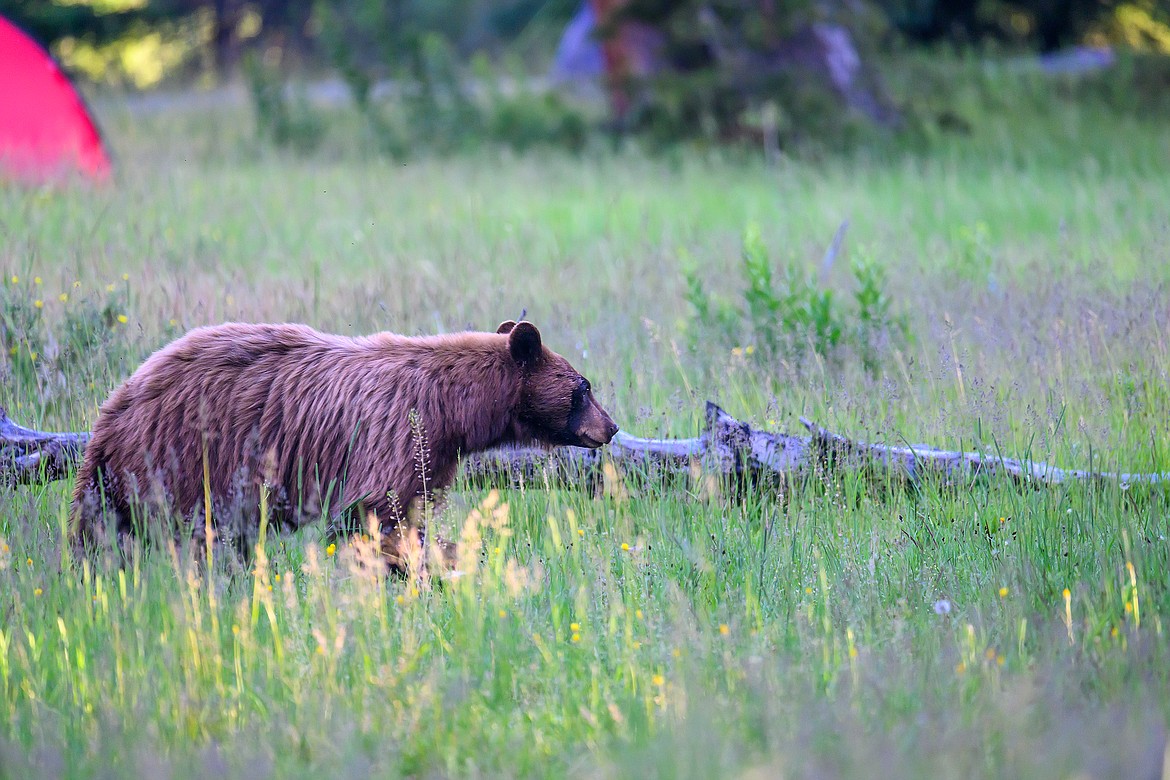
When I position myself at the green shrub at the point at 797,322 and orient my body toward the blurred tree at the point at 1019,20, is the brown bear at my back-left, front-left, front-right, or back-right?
back-left

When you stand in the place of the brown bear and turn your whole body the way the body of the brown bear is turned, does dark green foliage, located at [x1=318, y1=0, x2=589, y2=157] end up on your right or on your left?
on your left

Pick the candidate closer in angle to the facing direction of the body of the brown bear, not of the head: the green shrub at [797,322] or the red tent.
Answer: the green shrub

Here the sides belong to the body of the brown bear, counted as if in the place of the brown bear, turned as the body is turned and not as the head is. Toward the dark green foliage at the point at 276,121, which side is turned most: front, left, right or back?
left

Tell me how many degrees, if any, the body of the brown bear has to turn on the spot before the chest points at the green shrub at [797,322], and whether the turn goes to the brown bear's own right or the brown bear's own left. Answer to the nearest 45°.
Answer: approximately 45° to the brown bear's own left

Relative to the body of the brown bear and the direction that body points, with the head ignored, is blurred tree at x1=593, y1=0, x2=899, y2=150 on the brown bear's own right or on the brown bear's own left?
on the brown bear's own left

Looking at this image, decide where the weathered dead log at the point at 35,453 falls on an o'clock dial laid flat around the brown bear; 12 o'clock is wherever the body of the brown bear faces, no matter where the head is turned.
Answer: The weathered dead log is roughly at 7 o'clock from the brown bear.

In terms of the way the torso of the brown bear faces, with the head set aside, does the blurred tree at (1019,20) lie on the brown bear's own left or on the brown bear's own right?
on the brown bear's own left

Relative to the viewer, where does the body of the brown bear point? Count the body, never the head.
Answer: to the viewer's right

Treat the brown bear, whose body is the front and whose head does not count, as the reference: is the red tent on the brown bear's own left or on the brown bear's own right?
on the brown bear's own left
